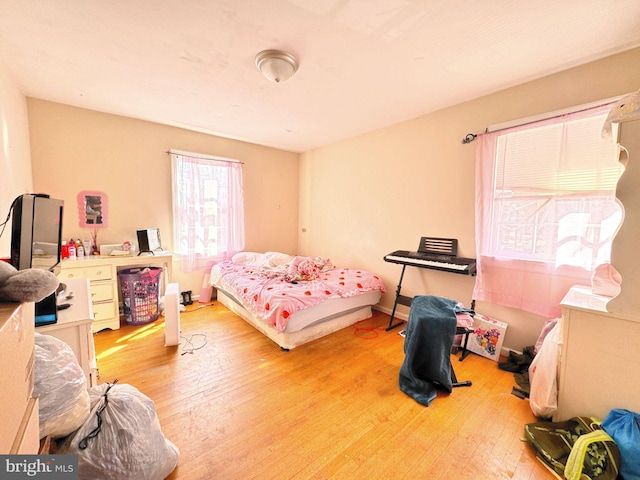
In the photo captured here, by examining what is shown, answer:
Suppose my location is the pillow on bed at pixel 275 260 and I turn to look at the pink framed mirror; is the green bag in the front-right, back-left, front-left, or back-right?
back-left

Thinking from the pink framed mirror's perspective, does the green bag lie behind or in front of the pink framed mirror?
in front

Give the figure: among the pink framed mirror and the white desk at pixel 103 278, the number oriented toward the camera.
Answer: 2

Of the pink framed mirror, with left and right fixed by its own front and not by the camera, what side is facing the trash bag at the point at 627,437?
front

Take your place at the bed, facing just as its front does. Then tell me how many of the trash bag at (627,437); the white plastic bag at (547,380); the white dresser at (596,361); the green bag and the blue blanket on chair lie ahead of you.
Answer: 5

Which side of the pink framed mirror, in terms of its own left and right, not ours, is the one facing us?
front

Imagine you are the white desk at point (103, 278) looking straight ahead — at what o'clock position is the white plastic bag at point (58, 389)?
The white plastic bag is roughly at 12 o'clock from the white desk.

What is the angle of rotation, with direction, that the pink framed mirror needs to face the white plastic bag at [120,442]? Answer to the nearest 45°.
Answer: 0° — it already faces it

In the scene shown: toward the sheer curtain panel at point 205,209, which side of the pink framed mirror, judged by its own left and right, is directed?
left

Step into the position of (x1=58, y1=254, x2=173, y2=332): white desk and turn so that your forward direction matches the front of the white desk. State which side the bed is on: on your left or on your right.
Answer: on your left

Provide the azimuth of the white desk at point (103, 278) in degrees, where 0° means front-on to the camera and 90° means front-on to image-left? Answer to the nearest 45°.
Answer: approximately 0°

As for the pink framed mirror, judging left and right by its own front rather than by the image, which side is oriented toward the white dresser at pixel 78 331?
front

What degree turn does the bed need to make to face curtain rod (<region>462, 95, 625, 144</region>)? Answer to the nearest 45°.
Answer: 0° — it already faces it

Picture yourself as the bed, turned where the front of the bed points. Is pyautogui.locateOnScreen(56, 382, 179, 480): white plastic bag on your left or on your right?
on your right

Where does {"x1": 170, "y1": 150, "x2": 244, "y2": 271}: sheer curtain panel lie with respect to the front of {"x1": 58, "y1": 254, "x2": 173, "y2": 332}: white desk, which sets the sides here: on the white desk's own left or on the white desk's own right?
on the white desk's own left

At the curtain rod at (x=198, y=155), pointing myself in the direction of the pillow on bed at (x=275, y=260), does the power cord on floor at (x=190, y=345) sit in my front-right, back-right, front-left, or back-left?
front-right

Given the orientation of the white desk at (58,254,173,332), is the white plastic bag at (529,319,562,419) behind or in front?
in front
